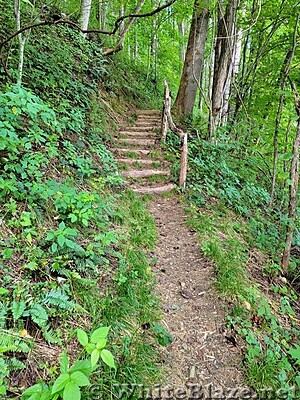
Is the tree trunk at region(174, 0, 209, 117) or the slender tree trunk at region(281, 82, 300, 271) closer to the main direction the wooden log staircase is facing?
the slender tree trunk

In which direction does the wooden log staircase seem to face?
toward the camera

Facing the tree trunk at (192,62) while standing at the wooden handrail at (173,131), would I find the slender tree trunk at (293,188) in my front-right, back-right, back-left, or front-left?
back-right

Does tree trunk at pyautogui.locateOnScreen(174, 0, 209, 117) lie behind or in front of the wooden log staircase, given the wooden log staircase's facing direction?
behind

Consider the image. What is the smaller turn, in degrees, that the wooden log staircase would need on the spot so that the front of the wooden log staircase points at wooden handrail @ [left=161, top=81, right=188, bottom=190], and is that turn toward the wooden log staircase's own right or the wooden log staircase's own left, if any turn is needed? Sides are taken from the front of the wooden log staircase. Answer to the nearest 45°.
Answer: approximately 135° to the wooden log staircase's own left

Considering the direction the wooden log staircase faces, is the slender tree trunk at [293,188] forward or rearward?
forward

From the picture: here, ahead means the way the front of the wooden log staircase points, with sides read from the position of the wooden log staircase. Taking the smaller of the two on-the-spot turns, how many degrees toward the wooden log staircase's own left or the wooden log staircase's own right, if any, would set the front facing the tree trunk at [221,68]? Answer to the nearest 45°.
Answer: approximately 135° to the wooden log staircase's own left

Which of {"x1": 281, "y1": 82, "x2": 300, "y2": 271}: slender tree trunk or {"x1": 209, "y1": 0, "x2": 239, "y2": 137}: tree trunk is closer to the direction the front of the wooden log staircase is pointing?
the slender tree trunk
